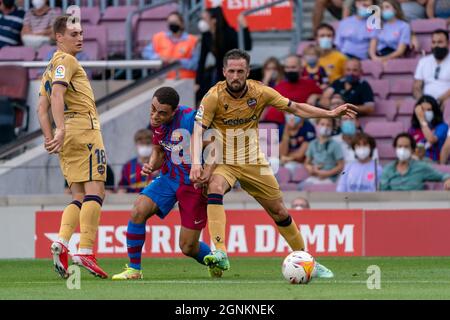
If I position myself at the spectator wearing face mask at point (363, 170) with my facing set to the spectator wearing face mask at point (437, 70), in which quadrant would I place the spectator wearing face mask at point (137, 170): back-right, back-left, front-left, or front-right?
back-left

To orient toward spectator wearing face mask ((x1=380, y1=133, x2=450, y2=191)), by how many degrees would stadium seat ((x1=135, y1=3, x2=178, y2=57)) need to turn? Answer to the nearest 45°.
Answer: approximately 45° to its left

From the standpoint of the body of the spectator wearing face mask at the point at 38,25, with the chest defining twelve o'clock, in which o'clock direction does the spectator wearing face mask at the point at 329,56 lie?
the spectator wearing face mask at the point at 329,56 is roughly at 10 o'clock from the spectator wearing face mask at the point at 38,25.

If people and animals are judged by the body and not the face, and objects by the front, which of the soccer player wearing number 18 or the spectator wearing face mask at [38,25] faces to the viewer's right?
the soccer player wearing number 18

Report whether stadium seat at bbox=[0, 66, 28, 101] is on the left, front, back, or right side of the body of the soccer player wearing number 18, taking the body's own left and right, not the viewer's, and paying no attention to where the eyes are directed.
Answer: left

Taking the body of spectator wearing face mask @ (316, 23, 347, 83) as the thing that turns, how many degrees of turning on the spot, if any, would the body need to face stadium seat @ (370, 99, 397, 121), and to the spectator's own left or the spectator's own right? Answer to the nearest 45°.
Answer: approximately 90° to the spectator's own left

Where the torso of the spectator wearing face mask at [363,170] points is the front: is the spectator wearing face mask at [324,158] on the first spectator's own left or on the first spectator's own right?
on the first spectator's own right

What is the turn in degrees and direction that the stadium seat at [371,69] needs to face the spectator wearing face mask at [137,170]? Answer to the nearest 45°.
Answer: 0° — it already faces them

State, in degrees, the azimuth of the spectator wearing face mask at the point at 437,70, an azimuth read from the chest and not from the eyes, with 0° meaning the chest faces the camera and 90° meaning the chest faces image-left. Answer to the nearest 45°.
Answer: approximately 0°
